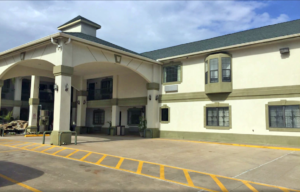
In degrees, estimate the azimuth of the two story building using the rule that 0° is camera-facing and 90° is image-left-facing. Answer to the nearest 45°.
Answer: approximately 45°
